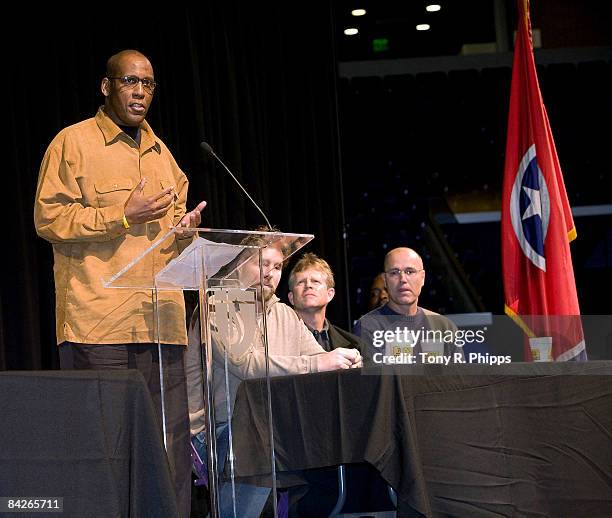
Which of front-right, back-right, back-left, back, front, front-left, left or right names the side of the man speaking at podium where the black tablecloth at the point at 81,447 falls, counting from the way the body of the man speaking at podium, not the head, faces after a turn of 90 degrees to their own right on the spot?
front-left

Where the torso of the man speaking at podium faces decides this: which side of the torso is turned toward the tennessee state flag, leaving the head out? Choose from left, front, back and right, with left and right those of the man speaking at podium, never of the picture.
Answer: left

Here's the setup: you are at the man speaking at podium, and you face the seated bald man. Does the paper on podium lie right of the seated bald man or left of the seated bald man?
right

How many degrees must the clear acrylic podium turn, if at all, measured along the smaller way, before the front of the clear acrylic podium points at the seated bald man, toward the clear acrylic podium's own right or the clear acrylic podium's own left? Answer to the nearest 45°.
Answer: approximately 90° to the clear acrylic podium's own left

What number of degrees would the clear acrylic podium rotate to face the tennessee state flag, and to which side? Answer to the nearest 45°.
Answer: approximately 90° to its left

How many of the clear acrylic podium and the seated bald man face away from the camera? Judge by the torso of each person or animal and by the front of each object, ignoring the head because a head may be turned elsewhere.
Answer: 0

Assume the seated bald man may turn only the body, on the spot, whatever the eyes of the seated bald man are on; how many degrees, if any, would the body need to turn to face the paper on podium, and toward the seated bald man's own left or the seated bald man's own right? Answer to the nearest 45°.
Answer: approximately 45° to the seated bald man's own right

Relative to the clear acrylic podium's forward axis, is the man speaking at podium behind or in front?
behind

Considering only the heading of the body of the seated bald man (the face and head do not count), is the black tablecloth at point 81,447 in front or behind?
in front

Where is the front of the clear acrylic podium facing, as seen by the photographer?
facing the viewer and to the right of the viewer

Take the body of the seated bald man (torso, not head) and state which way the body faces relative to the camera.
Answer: toward the camera

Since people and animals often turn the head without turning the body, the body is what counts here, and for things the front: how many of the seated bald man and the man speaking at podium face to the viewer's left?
0

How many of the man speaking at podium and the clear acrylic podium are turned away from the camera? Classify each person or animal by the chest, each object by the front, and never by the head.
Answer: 0
